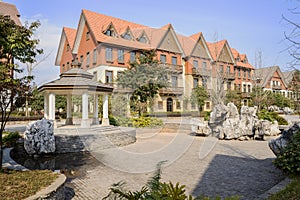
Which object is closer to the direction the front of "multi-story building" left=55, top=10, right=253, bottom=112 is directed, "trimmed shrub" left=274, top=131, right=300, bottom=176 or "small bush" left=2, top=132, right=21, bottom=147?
the trimmed shrub

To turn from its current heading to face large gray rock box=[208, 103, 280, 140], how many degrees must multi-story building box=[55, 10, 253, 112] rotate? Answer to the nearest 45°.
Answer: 0° — it already faces it

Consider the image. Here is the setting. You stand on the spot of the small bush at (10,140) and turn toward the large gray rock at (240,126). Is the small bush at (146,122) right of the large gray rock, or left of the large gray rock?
left

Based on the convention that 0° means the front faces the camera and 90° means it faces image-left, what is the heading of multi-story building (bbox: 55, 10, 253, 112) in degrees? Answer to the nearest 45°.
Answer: approximately 315°

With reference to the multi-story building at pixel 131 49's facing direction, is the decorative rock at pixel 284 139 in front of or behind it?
in front

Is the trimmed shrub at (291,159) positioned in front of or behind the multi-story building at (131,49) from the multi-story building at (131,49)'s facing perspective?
in front

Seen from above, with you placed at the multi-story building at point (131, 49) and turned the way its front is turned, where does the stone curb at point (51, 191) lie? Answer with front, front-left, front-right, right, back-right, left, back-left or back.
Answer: front-right

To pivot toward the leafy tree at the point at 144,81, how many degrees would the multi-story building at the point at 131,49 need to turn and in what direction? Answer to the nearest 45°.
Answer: approximately 45° to its right

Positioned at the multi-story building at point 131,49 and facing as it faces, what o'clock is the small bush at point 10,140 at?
The small bush is roughly at 2 o'clock from the multi-story building.

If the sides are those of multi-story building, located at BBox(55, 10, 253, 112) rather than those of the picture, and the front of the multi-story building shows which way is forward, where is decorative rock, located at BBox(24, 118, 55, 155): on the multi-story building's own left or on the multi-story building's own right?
on the multi-story building's own right

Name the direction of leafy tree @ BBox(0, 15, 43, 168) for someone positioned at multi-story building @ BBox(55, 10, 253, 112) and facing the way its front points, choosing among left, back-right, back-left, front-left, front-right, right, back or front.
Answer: front-right
